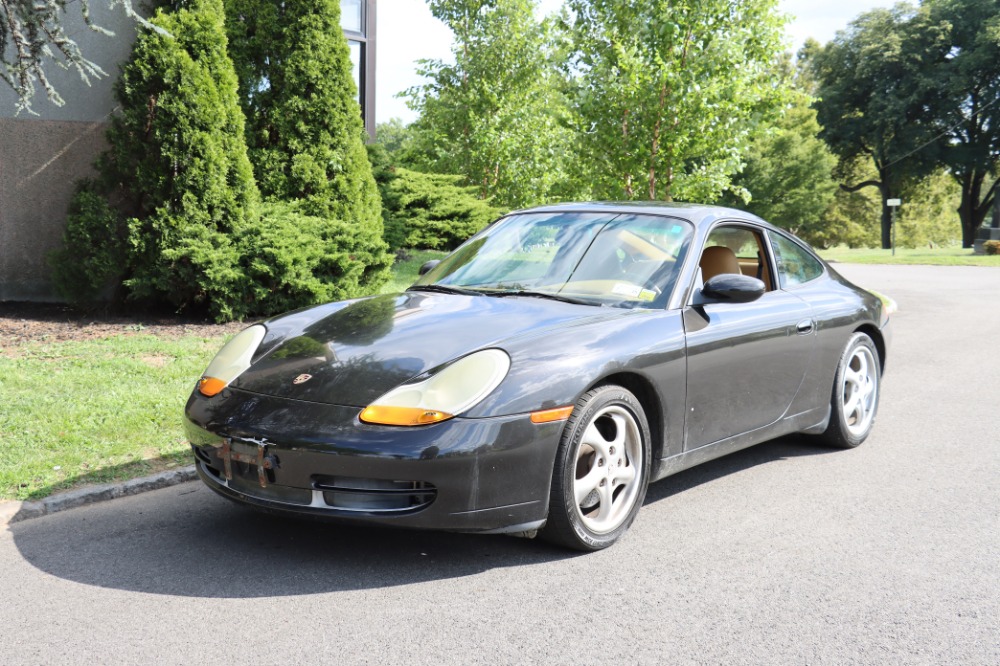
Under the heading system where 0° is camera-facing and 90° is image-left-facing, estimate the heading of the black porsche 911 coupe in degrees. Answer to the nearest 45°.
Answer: approximately 45°

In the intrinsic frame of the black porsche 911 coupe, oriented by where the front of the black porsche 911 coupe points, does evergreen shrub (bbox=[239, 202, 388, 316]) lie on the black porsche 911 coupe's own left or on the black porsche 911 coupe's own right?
on the black porsche 911 coupe's own right

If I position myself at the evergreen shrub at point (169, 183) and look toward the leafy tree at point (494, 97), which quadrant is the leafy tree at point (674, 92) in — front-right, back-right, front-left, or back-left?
front-right

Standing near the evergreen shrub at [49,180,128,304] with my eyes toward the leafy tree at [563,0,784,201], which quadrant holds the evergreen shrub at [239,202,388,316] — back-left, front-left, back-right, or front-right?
front-right

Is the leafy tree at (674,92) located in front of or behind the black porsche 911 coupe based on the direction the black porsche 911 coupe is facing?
behind

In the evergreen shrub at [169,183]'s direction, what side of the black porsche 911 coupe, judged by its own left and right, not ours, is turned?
right

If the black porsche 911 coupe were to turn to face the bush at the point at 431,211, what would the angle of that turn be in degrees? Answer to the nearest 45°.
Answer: approximately 135° to its right

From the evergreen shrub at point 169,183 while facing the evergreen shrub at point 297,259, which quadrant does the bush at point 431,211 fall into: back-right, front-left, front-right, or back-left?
front-left

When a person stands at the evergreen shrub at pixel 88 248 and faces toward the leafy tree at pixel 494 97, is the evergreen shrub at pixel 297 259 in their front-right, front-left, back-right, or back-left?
front-right

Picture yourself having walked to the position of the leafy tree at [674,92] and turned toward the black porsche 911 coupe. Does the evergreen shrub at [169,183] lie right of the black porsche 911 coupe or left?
right

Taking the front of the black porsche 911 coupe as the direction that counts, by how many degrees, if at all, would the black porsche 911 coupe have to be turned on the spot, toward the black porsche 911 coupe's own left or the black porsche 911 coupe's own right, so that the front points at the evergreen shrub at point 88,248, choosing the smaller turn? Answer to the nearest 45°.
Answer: approximately 90° to the black porsche 911 coupe's own right
